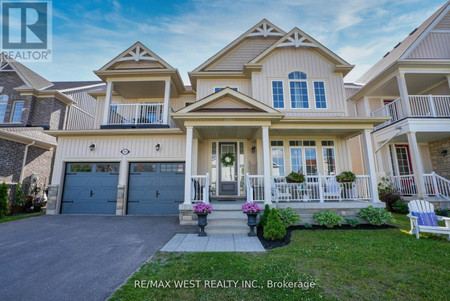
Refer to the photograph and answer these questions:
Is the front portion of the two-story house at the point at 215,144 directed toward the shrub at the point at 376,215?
no

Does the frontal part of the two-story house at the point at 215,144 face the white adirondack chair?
no

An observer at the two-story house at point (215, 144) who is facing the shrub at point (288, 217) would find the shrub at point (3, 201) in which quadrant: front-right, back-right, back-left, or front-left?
back-right

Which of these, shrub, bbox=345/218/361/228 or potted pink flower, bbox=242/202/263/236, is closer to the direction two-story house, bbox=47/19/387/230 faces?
the potted pink flower

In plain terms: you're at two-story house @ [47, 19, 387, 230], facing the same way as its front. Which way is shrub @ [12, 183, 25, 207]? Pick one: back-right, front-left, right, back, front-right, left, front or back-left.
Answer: right

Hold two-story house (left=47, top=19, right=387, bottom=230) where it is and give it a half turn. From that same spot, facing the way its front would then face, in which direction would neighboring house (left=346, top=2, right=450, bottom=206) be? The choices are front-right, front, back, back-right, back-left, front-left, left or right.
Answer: right

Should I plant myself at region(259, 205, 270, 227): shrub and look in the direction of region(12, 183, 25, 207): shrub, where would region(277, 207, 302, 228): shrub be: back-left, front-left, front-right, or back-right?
back-right

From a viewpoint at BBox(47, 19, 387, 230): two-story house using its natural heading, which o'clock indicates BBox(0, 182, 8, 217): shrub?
The shrub is roughly at 3 o'clock from the two-story house.

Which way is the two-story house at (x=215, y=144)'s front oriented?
toward the camera

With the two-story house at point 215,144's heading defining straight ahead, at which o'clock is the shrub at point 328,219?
The shrub is roughly at 10 o'clock from the two-story house.

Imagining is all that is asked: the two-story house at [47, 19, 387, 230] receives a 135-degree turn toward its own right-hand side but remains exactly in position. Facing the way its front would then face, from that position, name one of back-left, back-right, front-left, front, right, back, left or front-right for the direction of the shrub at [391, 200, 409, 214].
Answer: back-right

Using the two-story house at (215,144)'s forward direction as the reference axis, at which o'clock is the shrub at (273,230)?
The shrub is roughly at 11 o'clock from the two-story house.

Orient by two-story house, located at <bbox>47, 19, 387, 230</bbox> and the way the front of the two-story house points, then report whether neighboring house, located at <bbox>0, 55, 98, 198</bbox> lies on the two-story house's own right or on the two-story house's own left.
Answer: on the two-story house's own right
